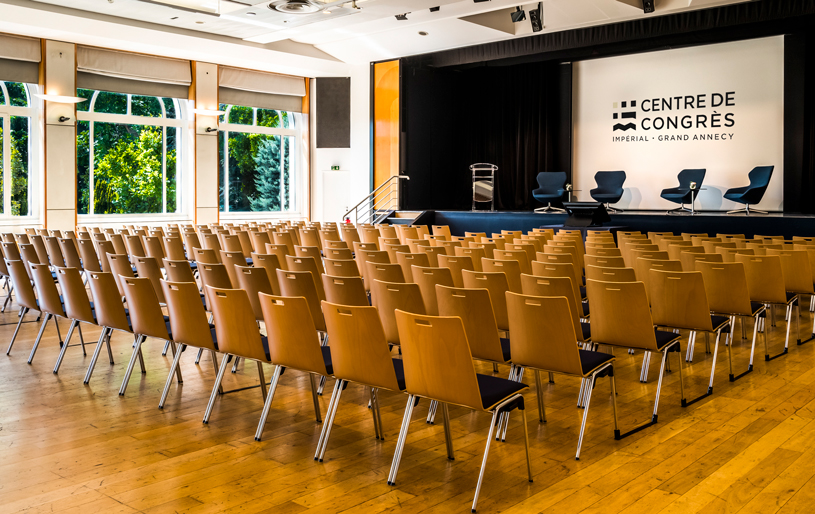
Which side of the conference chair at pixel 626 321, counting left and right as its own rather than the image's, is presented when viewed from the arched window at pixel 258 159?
left

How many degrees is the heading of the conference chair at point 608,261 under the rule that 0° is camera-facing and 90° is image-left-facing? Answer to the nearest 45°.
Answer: approximately 225°

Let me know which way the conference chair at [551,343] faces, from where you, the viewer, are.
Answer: facing away from the viewer and to the right of the viewer

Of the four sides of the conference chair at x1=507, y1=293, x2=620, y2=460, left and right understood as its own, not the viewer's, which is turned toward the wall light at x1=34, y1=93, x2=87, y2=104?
left

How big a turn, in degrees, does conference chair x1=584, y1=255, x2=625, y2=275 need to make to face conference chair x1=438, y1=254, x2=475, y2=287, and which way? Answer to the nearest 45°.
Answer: approximately 135° to its left

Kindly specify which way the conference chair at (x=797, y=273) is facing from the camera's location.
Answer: facing away from the viewer and to the right of the viewer

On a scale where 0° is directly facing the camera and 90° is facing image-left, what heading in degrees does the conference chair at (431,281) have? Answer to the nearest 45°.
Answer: approximately 225°

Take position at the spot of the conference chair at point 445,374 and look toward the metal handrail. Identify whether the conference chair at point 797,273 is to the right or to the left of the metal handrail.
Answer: right

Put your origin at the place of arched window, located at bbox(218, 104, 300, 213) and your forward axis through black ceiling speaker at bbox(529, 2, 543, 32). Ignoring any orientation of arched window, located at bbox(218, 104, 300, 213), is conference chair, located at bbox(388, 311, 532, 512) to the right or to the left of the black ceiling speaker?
right

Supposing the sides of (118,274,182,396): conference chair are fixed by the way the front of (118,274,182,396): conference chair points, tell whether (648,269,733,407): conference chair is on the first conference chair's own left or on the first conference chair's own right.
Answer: on the first conference chair's own right

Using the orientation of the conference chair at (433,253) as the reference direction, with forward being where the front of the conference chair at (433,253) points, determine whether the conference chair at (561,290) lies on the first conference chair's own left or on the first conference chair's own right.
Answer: on the first conference chair's own right

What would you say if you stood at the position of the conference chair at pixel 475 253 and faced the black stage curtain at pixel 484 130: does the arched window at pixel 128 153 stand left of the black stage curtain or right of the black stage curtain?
left

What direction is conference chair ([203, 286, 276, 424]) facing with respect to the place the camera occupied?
facing away from the viewer and to the right of the viewer
